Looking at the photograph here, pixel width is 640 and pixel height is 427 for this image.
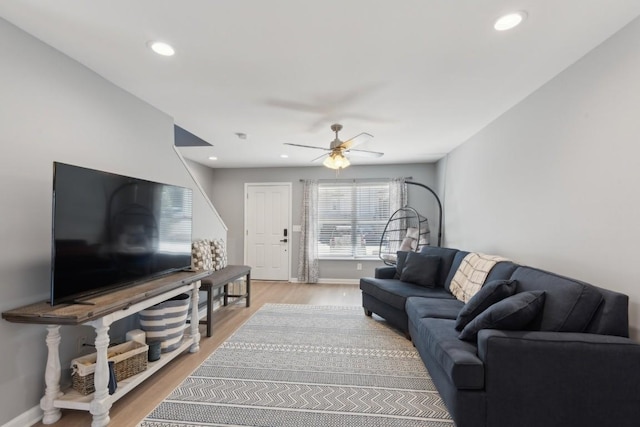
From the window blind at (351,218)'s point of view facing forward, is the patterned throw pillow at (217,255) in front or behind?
in front

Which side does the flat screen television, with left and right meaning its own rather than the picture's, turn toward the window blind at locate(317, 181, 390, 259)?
left

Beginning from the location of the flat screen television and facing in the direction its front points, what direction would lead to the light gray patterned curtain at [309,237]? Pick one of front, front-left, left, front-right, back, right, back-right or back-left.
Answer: left

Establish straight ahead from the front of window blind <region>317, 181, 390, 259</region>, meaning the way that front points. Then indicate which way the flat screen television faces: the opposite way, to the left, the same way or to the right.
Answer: to the left

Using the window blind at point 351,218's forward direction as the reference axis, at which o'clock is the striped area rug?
The striped area rug is roughly at 12 o'clock from the window blind.

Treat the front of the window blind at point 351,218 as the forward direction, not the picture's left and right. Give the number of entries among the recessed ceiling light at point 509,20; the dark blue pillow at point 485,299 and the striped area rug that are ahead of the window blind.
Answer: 3

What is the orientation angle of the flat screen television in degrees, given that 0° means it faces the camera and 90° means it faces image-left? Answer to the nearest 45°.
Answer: approximately 315°

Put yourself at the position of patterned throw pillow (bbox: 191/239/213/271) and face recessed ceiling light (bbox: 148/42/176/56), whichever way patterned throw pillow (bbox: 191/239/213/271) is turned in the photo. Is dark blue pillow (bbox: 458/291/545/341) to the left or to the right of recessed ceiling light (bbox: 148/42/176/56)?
left

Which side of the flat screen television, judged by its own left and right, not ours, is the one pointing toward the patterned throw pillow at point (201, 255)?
left

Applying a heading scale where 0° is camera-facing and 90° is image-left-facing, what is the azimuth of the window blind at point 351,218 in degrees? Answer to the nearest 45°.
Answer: approximately 0°

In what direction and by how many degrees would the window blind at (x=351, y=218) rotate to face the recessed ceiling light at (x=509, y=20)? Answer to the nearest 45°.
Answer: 0° — it already faces it

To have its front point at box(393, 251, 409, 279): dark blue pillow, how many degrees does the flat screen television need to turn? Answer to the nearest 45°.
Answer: approximately 45° to its left

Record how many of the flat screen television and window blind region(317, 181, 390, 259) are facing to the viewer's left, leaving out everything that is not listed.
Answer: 0

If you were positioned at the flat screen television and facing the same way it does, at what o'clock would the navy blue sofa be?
The navy blue sofa is roughly at 12 o'clock from the flat screen television.

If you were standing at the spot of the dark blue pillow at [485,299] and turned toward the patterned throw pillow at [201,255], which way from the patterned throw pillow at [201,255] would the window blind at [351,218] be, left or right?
right
